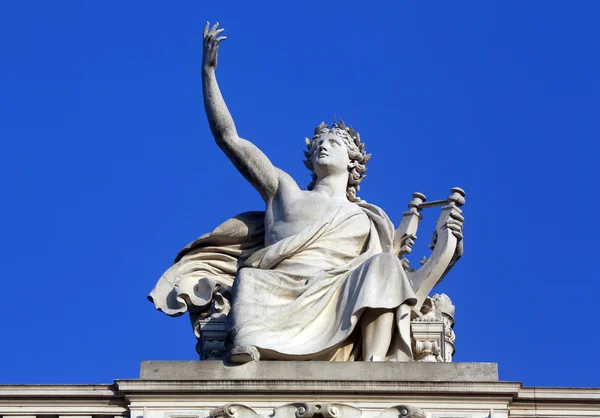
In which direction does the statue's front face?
toward the camera
